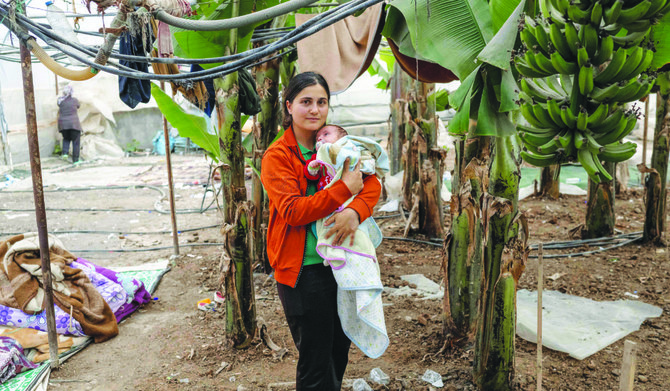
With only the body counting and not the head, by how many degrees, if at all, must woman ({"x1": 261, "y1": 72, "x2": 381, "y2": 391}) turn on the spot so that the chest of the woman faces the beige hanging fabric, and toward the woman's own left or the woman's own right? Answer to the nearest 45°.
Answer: approximately 135° to the woman's own left

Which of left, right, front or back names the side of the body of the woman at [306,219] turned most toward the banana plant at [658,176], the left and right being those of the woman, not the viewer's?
left

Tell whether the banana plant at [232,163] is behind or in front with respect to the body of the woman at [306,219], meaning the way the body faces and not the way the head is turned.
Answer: behind

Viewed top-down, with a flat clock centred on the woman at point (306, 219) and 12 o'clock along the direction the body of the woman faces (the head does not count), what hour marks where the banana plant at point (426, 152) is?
The banana plant is roughly at 8 o'clock from the woman.

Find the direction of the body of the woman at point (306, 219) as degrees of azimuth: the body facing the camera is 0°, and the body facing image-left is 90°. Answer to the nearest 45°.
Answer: approximately 315°

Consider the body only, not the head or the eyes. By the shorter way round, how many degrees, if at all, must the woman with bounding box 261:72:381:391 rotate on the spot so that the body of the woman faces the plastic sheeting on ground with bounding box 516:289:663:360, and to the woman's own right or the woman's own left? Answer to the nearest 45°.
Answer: approximately 90° to the woman's own left

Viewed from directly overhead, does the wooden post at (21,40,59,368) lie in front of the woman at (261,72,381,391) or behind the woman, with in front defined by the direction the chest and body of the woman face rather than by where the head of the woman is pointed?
behind

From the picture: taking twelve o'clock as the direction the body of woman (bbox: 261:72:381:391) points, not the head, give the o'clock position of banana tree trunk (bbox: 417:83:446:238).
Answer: The banana tree trunk is roughly at 8 o'clock from the woman.
